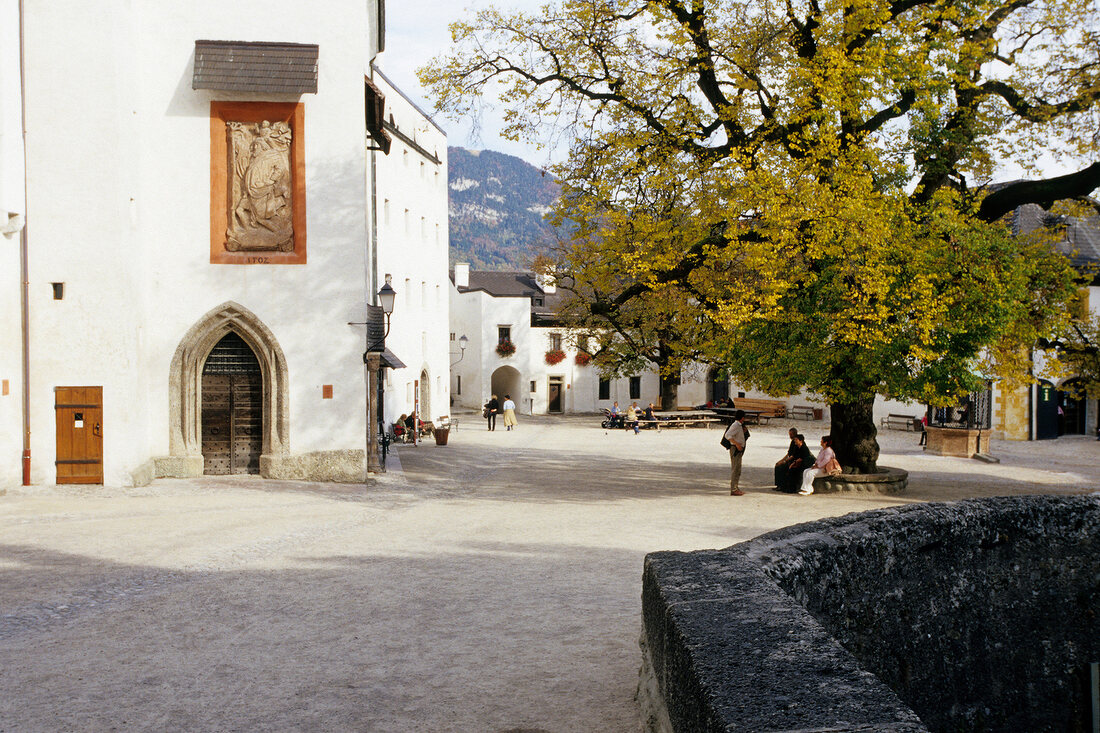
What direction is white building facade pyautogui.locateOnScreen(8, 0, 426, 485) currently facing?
toward the camera

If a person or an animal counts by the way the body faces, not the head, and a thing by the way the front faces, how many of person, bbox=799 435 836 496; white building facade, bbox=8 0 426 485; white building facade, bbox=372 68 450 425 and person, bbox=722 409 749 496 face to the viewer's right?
2

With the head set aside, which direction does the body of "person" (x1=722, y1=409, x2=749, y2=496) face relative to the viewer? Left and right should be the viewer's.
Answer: facing to the right of the viewer

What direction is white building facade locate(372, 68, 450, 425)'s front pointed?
to the viewer's right

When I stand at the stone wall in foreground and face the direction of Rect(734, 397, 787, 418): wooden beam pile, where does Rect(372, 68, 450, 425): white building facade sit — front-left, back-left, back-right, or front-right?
front-left

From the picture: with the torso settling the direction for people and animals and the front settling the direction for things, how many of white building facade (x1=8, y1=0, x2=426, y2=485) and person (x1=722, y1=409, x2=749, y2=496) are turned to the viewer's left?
0

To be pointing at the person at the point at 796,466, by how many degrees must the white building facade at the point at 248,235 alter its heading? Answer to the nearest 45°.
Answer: approximately 90° to its left

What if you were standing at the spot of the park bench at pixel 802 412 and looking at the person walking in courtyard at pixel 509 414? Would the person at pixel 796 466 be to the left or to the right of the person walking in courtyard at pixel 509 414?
left

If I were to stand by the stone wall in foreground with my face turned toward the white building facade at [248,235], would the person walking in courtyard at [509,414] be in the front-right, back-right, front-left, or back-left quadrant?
front-right

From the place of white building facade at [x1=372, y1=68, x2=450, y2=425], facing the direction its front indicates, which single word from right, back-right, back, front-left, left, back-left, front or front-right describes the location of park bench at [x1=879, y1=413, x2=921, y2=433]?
front

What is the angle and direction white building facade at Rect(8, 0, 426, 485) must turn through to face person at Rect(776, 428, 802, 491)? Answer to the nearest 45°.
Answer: approximately 90° to its left
